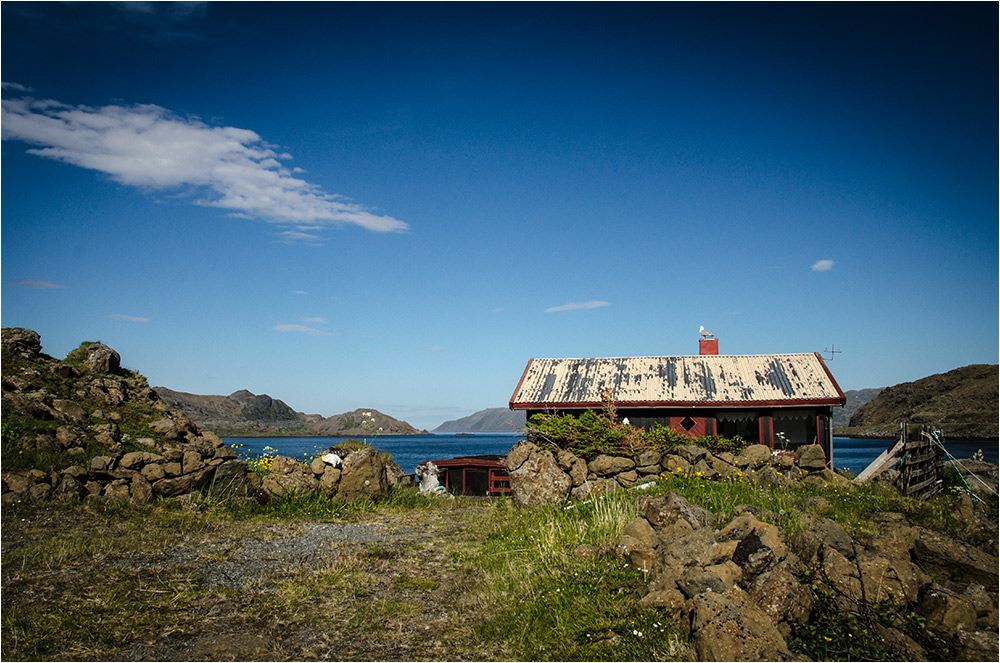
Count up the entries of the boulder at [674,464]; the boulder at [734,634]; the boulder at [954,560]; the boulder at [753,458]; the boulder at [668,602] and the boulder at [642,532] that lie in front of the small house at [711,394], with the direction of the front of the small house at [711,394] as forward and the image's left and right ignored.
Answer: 6

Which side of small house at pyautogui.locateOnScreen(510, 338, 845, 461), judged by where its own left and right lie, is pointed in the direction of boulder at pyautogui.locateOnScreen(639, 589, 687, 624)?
front

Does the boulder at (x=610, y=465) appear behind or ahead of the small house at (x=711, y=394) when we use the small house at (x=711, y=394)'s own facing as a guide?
ahead

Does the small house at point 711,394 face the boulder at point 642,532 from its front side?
yes

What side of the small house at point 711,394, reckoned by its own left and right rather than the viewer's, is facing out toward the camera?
front

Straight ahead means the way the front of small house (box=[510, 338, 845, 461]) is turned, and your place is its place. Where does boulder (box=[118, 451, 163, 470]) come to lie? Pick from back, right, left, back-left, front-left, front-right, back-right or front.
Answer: front-right

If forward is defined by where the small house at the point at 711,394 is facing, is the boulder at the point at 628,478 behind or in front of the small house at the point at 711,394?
in front

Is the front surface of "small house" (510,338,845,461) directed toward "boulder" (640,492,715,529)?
yes

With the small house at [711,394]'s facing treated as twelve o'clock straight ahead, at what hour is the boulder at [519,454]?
The boulder is roughly at 1 o'clock from the small house.

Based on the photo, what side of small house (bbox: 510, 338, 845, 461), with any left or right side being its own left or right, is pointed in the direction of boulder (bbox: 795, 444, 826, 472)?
front

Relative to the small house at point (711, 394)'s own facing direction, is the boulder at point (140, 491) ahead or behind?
ahead

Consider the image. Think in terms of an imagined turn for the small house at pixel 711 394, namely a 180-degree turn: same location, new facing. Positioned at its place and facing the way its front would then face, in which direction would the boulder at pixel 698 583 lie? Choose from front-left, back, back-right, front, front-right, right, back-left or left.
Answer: back
